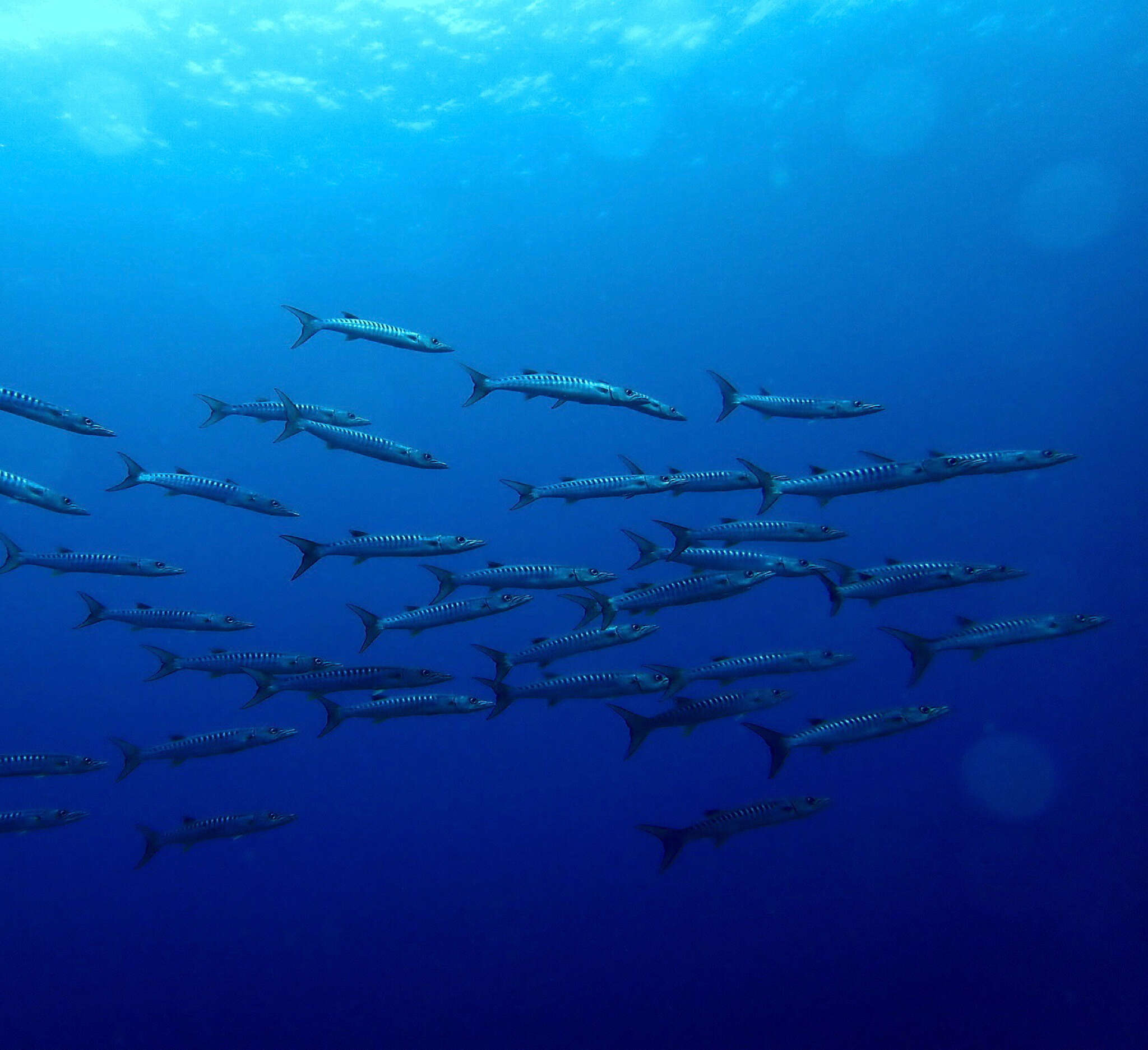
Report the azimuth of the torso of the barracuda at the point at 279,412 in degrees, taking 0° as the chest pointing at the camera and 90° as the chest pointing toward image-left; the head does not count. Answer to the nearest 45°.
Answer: approximately 270°

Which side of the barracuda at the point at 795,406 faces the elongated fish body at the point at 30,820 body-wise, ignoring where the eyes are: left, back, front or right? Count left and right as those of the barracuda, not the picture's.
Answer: back

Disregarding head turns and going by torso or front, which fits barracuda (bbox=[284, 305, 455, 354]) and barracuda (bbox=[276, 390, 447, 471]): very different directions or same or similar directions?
same or similar directions

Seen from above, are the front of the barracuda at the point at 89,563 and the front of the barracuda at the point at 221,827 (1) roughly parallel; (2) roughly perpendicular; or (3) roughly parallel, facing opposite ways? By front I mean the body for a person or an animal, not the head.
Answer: roughly parallel

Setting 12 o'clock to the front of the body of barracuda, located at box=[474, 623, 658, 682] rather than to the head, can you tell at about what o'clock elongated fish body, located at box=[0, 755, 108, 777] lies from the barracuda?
The elongated fish body is roughly at 6 o'clock from the barracuda.

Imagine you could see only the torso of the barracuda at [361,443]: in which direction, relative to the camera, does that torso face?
to the viewer's right

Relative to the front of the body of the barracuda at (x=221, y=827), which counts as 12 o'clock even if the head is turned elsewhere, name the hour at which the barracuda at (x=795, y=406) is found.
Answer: the barracuda at (x=795, y=406) is roughly at 1 o'clock from the barracuda at (x=221, y=827).

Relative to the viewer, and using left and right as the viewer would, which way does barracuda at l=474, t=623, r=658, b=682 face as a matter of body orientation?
facing to the right of the viewer

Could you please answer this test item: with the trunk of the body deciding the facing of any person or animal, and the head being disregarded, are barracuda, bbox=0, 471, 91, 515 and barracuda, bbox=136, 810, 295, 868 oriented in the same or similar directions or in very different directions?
same or similar directions

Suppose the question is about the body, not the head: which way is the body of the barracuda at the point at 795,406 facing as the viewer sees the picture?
to the viewer's right

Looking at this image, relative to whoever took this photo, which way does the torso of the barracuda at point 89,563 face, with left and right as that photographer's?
facing to the right of the viewer

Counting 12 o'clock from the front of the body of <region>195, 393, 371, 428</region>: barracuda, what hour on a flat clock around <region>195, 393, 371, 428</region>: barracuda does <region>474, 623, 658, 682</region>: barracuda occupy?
<region>474, 623, 658, 682</region>: barracuda is roughly at 1 o'clock from <region>195, 393, 371, 428</region>: barracuda.

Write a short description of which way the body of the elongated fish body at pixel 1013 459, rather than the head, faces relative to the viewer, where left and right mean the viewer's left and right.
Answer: facing to the right of the viewer

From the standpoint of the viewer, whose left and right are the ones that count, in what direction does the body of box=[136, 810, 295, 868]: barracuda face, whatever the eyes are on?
facing to the right of the viewer

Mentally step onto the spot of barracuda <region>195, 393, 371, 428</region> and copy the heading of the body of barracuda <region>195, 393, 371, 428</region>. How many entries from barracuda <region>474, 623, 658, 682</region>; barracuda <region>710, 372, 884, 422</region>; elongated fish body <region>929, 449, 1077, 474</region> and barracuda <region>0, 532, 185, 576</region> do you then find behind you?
1
